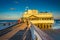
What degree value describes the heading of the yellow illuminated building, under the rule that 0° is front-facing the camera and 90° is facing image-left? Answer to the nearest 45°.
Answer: approximately 0°
